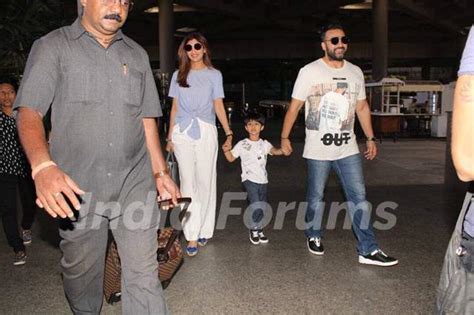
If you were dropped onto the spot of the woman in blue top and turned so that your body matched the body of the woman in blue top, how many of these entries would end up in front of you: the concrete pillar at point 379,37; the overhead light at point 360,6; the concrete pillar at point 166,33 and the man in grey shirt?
1

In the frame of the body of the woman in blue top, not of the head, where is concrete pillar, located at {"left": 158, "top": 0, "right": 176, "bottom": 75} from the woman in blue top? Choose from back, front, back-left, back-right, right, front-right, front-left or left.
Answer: back

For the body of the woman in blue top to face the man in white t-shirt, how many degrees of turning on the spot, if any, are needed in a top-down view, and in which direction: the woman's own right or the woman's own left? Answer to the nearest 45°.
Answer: approximately 90° to the woman's own left

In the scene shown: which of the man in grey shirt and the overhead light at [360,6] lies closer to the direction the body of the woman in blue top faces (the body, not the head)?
the man in grey shirt

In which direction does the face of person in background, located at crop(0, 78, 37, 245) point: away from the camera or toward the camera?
toward the camera

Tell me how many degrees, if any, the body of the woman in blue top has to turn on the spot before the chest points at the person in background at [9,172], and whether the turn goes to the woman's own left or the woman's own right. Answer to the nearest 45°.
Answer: approximately 90° to the woman's own right

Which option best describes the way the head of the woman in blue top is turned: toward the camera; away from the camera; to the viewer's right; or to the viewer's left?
toward the camera

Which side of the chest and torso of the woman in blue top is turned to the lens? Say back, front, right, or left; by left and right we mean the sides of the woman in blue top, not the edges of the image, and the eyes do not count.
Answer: front

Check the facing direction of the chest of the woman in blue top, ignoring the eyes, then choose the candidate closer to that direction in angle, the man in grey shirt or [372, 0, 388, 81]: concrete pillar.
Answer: the man in grey shirt

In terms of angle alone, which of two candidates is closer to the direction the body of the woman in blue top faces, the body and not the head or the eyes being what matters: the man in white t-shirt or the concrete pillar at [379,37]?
the man in white t-shirt

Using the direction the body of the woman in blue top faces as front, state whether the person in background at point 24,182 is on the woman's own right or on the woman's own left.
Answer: on the woman's own right

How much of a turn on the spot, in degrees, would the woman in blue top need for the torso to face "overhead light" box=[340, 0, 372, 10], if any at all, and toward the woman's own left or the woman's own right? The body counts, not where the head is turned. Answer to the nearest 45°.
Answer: approximately 180°

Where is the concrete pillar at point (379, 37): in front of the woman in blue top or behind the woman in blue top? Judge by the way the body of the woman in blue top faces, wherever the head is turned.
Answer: behind

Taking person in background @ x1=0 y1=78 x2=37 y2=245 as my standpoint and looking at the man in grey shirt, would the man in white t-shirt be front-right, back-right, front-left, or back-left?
front-left

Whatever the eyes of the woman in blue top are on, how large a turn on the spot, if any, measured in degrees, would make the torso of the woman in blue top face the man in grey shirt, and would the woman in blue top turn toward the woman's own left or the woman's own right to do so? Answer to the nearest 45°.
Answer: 0° — they already face them
